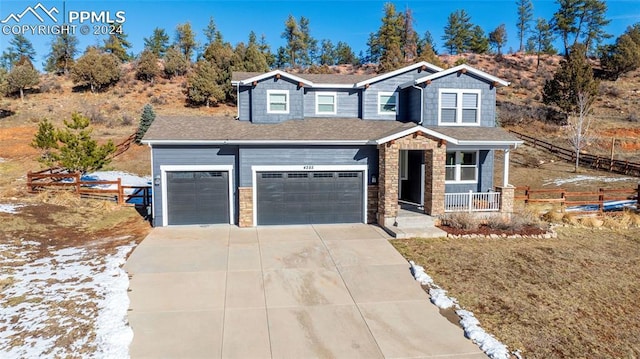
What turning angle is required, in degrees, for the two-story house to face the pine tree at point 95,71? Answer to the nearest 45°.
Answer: approximately 135° to its right

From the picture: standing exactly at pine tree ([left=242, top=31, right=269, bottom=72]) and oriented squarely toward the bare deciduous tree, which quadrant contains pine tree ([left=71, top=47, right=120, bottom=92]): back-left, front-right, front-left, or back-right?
back-right

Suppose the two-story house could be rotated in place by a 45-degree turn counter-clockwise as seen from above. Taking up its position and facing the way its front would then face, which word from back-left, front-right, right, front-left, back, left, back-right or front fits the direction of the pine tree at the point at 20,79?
back

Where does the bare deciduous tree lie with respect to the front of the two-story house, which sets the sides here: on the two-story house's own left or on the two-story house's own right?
on the two-story house's own left

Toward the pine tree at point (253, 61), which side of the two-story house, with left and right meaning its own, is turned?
back

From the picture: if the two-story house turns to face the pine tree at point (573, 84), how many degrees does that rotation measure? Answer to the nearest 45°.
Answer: approximately 135° to its left

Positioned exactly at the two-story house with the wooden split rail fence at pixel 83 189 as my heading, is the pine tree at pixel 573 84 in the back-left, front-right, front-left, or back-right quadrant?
back-right

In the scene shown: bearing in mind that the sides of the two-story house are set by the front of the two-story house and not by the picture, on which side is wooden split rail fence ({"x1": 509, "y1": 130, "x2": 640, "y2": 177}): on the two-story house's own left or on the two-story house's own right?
on the two-story house's own left

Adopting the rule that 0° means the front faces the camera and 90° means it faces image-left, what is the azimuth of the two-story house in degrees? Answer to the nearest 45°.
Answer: approximately 0°
